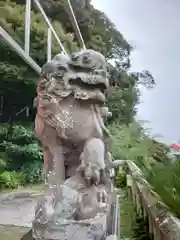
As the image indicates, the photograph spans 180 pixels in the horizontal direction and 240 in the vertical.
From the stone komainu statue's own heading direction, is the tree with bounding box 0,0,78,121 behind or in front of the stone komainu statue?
behind
